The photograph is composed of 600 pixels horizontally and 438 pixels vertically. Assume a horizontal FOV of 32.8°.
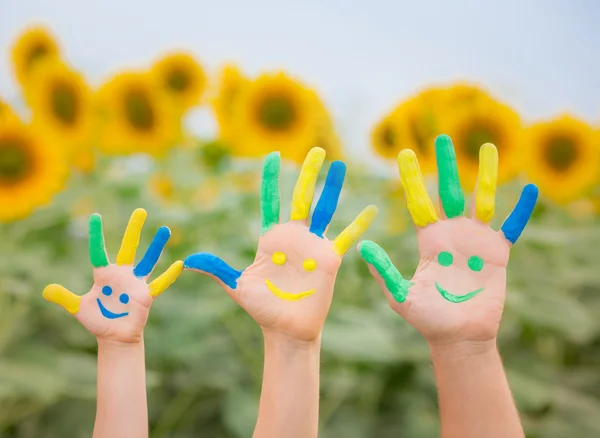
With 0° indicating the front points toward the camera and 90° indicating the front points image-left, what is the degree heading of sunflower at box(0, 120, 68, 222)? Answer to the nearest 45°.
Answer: approximately 0°

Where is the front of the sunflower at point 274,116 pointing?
toward the camera

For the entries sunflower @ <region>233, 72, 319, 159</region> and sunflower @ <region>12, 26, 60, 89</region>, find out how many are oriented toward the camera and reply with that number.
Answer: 2

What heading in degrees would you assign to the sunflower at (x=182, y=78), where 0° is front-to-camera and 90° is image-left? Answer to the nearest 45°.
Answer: approximately 0°

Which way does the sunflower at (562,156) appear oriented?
toward the camera
